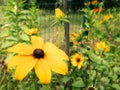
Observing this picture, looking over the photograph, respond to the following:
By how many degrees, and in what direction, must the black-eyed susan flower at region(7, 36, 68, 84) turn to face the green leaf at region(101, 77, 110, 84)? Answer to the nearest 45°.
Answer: approximately 135° to its left

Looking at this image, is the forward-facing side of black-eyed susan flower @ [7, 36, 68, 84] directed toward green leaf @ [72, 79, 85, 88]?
no

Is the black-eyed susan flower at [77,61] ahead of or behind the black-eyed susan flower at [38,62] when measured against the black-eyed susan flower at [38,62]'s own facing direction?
behind

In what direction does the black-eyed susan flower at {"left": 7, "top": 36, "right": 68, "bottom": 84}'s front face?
toward the camera
